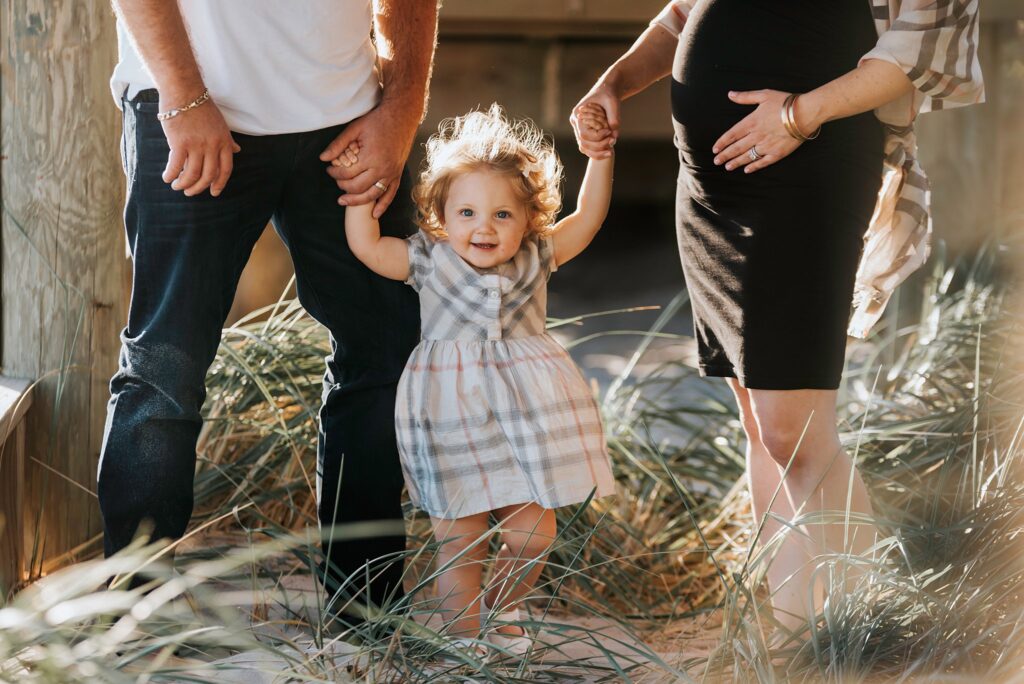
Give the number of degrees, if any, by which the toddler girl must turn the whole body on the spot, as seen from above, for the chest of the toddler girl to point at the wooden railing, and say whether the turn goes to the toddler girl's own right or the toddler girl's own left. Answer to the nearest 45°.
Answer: approximately 90° to the toddler girl's own right

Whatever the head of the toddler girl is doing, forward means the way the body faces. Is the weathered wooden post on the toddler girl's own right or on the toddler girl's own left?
on the toddler girl's own right

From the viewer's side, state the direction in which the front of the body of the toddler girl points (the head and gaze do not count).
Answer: toward the camera
